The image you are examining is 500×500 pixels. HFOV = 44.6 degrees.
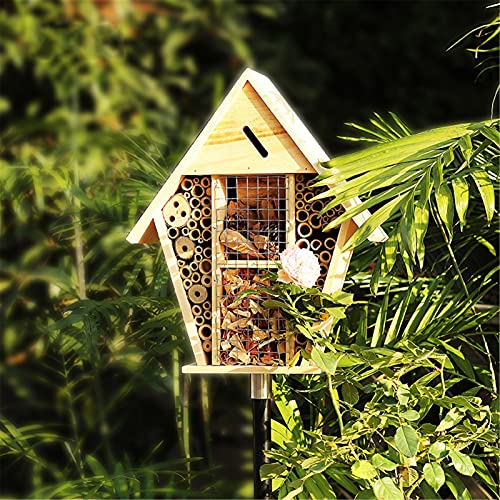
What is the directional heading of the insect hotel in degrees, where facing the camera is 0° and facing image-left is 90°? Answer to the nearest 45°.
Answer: approximately 0°
